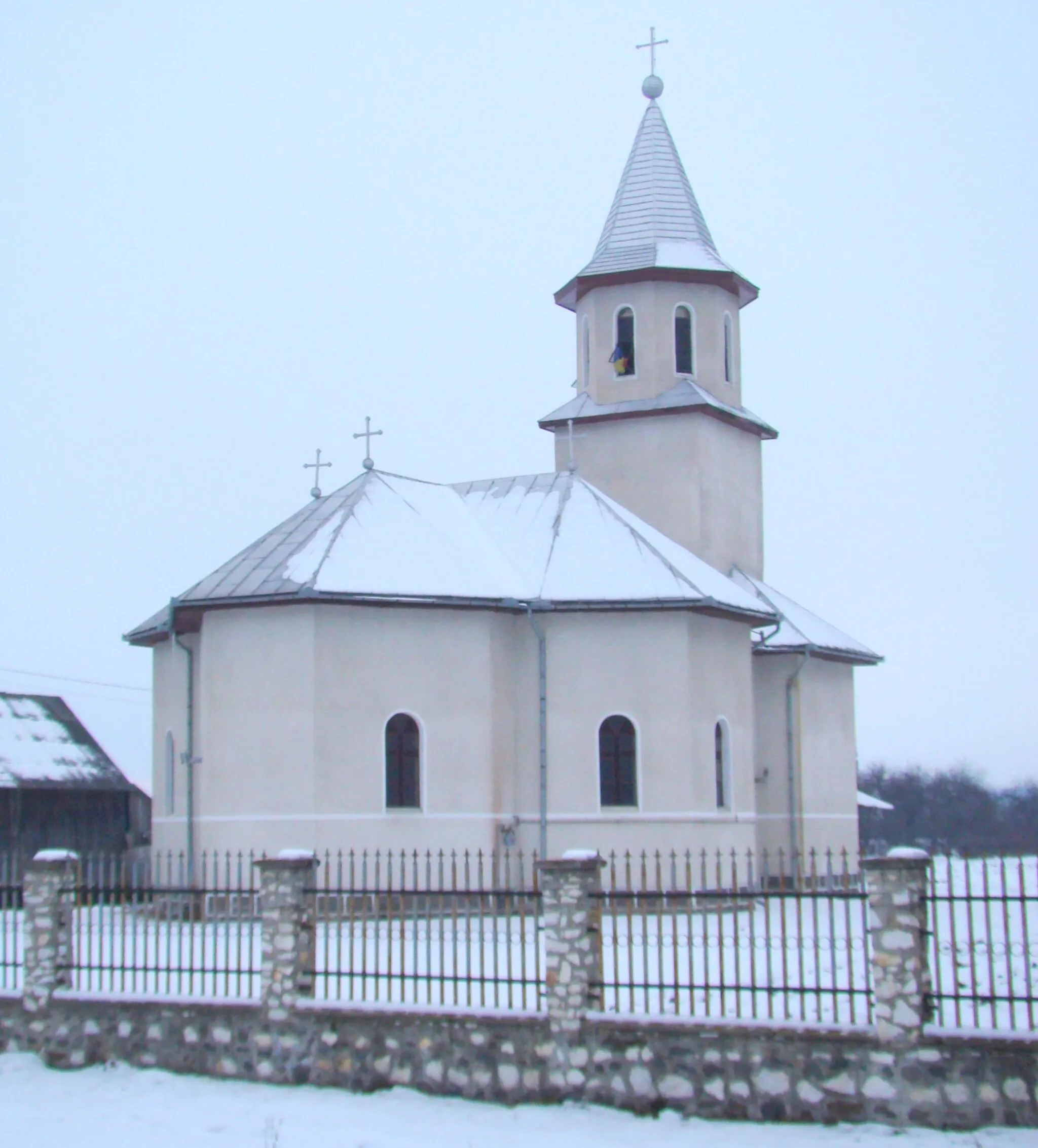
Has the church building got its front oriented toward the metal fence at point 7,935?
no

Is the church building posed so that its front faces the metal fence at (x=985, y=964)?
no

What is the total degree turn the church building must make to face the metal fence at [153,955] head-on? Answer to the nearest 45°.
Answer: approximately 135° to its right

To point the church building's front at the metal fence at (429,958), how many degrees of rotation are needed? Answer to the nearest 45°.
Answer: approximately 135° to its right

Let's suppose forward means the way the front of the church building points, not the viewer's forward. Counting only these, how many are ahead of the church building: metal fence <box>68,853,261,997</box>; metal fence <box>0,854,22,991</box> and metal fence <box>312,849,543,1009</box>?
0

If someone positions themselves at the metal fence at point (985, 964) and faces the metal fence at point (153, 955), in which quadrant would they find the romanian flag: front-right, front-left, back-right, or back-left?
front-right

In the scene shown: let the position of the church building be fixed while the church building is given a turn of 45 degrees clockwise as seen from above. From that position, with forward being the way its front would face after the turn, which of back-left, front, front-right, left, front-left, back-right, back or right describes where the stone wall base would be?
right

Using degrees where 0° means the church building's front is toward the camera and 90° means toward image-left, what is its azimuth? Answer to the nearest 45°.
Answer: approximately 225°
